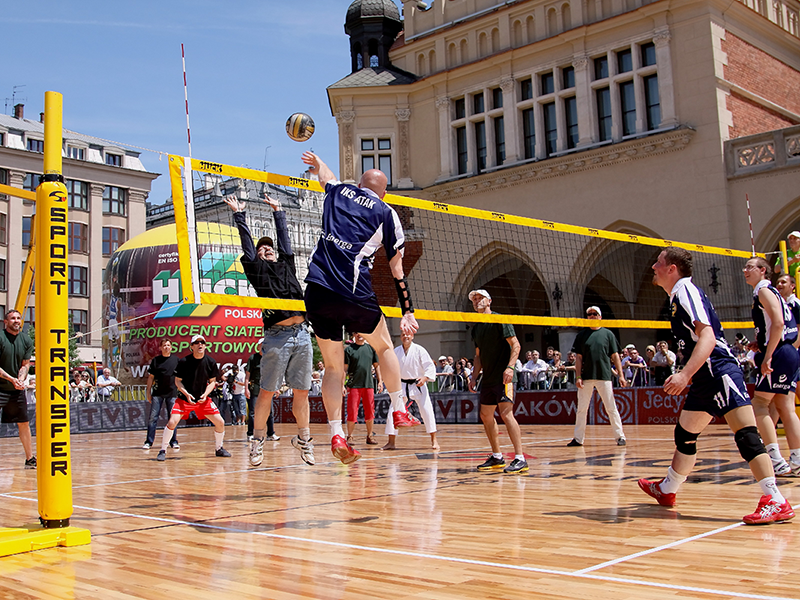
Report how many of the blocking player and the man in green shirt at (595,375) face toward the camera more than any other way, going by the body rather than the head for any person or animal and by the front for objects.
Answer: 2

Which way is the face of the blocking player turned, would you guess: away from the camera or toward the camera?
toward the camera

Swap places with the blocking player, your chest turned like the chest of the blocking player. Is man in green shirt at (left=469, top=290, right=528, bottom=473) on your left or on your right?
on your left

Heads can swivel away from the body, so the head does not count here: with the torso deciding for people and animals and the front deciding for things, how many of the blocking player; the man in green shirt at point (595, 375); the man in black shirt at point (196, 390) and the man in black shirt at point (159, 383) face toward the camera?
4

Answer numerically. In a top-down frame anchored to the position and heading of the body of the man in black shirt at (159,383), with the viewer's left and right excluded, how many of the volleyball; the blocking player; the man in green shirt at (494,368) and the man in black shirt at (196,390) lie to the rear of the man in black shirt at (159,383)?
0

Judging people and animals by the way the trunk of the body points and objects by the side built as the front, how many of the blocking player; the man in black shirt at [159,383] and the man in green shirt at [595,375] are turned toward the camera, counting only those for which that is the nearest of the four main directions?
3

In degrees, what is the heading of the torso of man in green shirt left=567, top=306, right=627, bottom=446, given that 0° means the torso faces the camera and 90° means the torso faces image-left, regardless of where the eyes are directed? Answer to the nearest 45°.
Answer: approximately 0°

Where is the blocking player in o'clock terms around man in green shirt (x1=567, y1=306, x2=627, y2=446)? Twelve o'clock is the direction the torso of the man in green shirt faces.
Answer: The blocking player is roughly at 1 o'clock from the man in green shirt.

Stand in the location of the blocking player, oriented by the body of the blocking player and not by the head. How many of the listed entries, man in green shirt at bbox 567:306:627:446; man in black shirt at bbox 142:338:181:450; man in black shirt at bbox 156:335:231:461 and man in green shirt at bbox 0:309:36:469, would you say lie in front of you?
0

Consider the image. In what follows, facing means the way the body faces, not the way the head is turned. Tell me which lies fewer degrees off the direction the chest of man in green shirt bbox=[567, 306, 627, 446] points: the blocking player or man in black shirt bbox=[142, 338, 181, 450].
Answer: the blocking player

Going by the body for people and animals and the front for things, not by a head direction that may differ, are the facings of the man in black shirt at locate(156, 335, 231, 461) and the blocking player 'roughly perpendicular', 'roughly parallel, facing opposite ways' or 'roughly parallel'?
roughly parallel

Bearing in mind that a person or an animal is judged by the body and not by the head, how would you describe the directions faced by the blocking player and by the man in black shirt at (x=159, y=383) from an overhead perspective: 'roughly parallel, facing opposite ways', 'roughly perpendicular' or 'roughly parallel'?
roughly parallel

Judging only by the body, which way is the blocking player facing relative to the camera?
toward the camera

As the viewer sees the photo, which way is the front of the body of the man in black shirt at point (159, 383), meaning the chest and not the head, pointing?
toward the camera

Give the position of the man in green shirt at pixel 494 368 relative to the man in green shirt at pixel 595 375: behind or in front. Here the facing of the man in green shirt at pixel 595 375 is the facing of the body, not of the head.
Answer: in front

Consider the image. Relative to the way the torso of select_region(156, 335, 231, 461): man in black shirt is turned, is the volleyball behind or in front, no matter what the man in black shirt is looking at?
in front

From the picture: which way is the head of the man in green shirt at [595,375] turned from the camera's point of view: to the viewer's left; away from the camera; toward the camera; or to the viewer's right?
toward the camera
